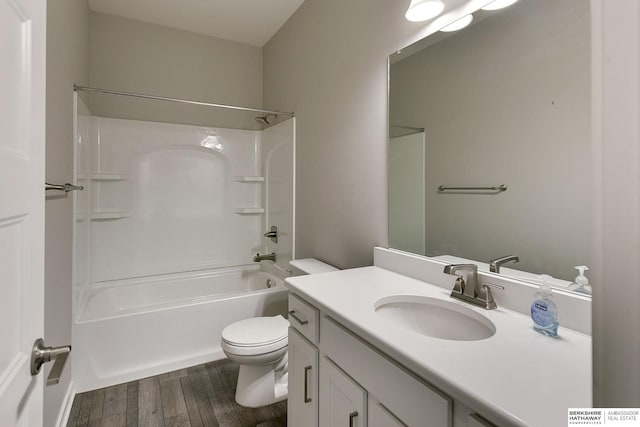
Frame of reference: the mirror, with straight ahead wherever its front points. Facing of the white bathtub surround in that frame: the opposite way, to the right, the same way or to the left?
to the left

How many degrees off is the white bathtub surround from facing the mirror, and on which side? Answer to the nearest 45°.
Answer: approximately 45° to its left

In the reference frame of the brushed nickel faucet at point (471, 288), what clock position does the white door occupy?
The white door is roughly at 12 o'clock from the brushed nickel faucet.

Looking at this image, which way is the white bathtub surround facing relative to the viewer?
toward the camera

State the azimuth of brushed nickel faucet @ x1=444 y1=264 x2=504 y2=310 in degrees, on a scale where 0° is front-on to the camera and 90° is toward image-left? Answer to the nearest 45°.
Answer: approximately 45°

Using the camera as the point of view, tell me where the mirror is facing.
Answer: facing the viewer and to the left of the viewer
